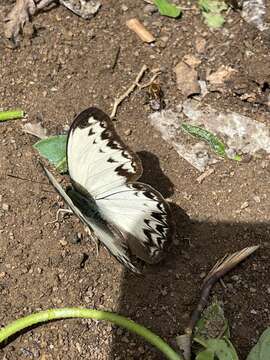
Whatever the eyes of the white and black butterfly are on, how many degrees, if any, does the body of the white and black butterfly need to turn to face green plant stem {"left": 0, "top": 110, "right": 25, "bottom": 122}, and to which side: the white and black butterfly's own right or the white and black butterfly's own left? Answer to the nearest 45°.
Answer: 0° — it already faces it

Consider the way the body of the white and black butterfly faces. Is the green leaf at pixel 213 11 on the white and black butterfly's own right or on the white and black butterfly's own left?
on the white and black butterfly's own right

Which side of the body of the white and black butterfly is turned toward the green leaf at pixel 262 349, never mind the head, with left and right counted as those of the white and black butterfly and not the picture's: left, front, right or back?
back

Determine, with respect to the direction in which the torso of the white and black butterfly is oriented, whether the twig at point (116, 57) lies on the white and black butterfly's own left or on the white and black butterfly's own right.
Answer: on the white and black butterfly's own right

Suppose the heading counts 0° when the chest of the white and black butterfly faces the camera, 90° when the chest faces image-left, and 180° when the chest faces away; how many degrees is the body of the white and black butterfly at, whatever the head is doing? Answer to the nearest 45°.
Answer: approximately 135°

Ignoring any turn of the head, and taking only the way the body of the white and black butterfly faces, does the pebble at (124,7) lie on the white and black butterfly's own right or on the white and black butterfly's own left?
on the white and black butterfly's own right

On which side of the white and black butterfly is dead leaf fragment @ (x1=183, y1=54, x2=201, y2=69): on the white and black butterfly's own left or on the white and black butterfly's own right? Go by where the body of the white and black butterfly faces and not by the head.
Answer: on the white and black butterfly's own right
